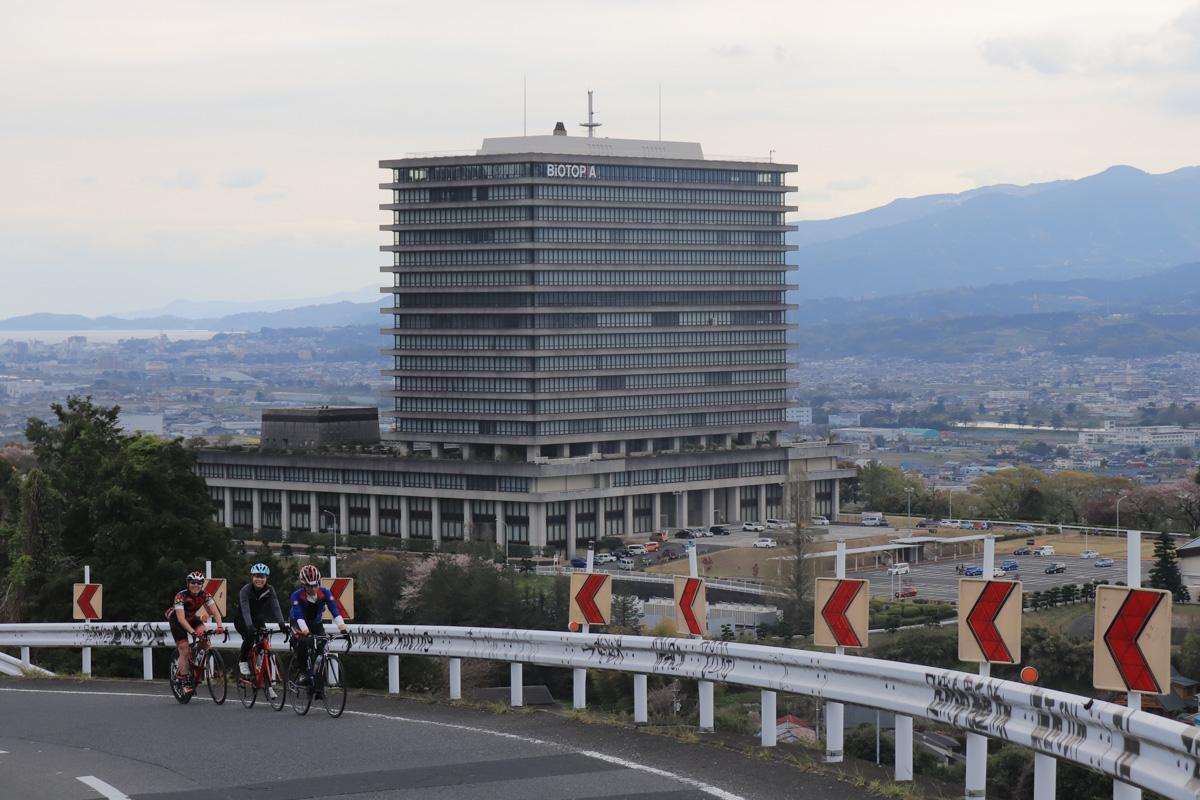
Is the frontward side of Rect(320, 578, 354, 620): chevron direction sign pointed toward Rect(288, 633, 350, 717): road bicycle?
yes

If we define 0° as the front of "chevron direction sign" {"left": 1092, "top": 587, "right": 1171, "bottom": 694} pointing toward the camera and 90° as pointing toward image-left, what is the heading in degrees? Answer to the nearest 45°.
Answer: approximately 0°

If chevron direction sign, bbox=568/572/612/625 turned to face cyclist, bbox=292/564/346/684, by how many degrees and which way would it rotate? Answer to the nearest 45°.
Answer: approximately 90° to its right

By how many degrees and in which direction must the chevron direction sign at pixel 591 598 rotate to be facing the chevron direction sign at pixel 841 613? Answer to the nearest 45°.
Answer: approximately 45° to its left

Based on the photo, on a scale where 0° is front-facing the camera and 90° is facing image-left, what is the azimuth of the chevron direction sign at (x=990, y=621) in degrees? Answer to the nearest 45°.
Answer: approximately 0°
